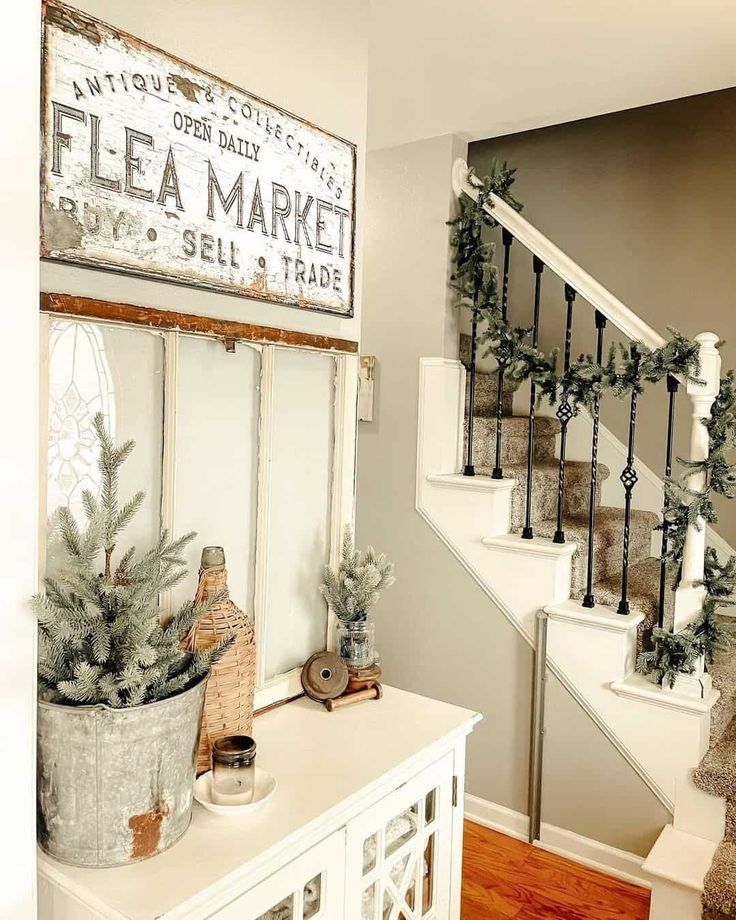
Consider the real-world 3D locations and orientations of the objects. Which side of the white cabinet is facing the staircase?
left

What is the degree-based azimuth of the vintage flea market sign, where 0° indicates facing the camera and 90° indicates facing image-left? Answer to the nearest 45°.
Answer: approximately 315°

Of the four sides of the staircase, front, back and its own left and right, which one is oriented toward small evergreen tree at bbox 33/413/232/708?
right

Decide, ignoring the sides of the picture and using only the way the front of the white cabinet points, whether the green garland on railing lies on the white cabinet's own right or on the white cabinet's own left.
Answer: on the white cabinet's own left

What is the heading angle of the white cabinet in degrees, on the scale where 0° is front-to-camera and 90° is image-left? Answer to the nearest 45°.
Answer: approximately 315°
